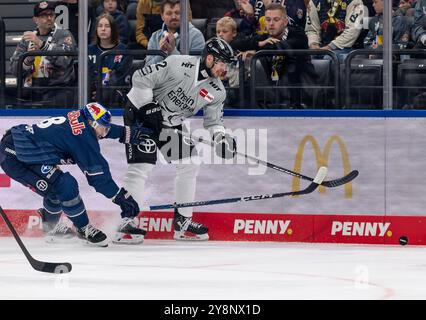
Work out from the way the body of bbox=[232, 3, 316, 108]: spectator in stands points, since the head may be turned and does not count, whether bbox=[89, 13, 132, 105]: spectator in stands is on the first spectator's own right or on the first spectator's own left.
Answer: on the first spectator's own right

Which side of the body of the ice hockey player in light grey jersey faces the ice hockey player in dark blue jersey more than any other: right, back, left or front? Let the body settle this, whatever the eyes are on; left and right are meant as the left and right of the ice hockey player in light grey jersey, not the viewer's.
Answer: right

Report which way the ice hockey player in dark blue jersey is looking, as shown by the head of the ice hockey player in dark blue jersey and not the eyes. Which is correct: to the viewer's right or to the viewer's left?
to the viewer's right

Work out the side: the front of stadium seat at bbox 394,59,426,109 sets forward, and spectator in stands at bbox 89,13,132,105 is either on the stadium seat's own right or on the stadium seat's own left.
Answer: on the stadium seat's own right
